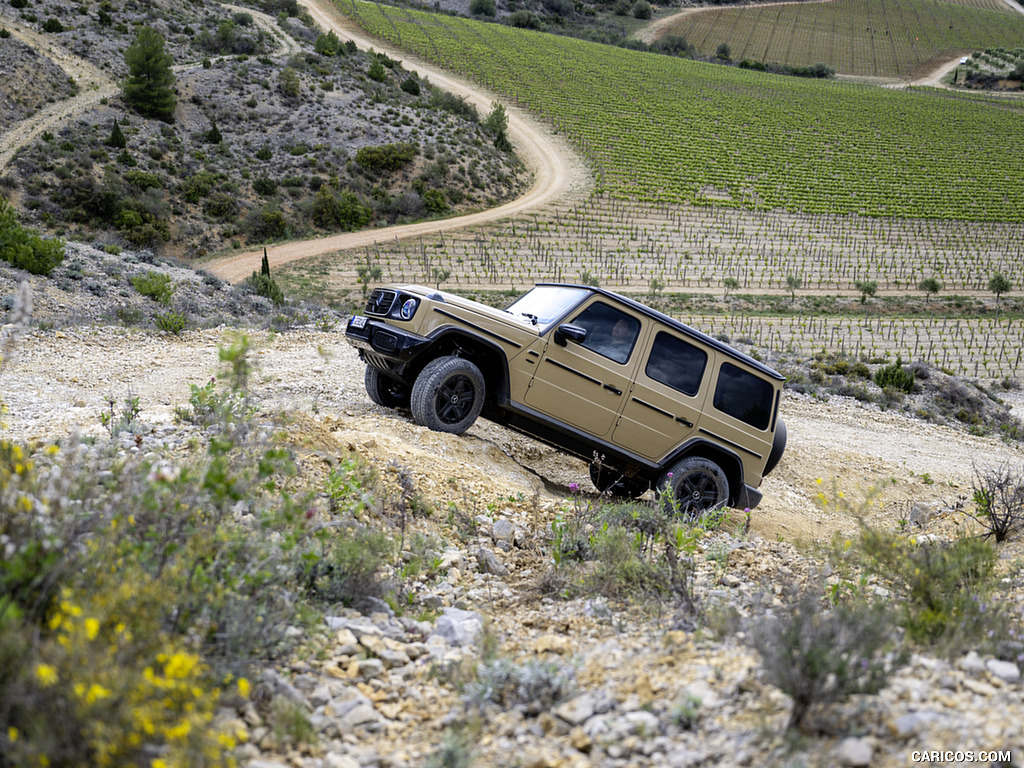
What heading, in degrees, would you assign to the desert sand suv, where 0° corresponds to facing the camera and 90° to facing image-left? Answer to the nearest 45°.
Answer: approximately 45°

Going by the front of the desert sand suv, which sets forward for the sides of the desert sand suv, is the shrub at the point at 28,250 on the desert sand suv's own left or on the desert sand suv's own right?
on the desert sand suv's own right

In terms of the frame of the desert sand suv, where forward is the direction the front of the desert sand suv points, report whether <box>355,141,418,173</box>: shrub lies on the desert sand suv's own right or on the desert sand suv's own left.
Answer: on the desert sand suv's own right

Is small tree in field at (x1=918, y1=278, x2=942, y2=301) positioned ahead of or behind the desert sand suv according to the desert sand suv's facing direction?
behind

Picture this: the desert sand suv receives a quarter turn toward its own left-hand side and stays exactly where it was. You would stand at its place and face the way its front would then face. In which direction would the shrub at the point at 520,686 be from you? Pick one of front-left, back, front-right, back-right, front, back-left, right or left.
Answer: front-right

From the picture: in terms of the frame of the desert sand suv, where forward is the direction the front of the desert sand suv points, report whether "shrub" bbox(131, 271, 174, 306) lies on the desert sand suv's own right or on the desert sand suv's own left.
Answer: on the desert sand suv's own right

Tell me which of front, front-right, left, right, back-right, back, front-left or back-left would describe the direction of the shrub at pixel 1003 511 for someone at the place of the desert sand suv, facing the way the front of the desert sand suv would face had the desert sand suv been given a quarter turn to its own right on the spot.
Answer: back-right

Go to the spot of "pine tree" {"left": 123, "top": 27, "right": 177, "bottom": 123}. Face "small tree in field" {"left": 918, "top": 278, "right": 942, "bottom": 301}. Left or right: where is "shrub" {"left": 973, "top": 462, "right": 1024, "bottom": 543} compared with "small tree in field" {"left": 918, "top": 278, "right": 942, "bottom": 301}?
right

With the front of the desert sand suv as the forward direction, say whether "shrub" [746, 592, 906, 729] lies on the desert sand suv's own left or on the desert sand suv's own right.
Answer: on the desert sand suv's own left
